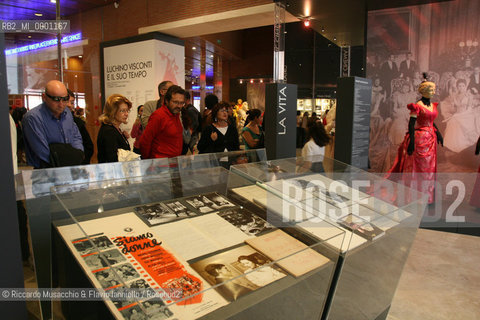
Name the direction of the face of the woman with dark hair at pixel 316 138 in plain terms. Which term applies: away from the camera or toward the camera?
away from the camera

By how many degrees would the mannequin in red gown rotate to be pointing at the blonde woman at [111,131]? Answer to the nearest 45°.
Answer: approximately 90° to its right

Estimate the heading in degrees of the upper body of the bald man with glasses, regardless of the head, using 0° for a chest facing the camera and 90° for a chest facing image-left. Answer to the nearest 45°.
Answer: approximately 315°

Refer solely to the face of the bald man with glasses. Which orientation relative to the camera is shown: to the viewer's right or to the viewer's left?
to the viewer's right

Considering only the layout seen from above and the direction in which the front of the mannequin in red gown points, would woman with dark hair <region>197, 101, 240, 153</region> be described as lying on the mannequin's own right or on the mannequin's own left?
on the mannequin's own right

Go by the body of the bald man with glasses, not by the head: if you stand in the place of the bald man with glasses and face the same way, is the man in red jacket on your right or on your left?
on your left

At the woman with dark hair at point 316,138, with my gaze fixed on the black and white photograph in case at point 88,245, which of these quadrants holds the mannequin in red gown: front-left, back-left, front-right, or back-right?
back-left

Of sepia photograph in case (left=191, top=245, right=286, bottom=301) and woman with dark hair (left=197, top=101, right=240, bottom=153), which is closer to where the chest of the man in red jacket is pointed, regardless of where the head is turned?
the sepia photograph in case

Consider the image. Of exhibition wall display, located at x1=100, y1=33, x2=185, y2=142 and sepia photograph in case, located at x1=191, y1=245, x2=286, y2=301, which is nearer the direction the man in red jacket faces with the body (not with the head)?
the sepia photograph in case

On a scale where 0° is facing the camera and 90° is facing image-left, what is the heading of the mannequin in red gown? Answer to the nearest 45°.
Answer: approximately 315°

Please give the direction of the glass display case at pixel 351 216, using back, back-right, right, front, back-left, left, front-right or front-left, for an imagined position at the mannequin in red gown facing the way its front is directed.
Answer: front-right

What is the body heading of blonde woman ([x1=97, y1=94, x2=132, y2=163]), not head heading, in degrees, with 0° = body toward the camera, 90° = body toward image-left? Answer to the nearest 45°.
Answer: approximately 315°

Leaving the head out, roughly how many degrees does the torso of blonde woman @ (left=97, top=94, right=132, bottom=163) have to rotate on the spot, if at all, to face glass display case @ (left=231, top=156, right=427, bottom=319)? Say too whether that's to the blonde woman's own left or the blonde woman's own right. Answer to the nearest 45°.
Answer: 0° — they already face it
